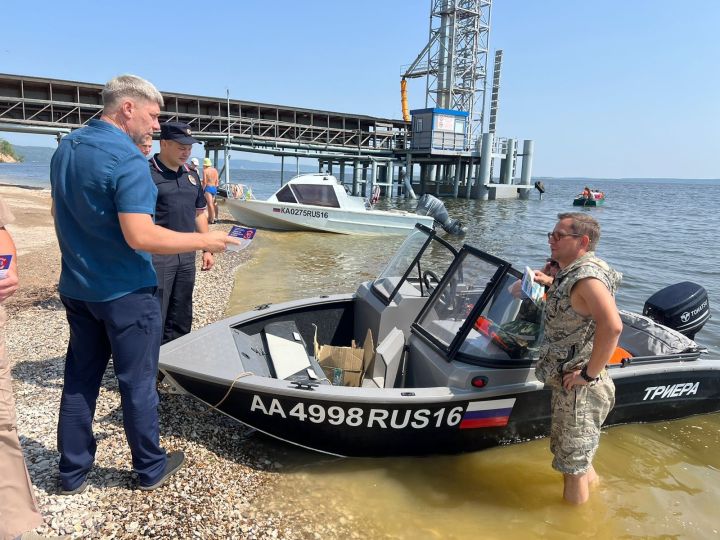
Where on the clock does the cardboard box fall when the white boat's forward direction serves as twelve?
The cardboard box is roughly at 9 o'clock from the white boat.

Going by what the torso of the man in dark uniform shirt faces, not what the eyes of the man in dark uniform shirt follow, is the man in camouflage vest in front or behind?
in front

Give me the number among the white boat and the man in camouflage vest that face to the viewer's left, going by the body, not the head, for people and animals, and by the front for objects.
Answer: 2

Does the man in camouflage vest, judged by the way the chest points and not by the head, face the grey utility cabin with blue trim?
no

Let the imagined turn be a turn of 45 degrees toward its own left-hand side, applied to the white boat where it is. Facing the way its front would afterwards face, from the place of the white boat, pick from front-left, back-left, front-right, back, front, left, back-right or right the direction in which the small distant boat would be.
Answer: back

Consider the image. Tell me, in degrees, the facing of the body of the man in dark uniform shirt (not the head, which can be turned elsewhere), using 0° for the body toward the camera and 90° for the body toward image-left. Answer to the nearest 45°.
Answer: approximately 315°

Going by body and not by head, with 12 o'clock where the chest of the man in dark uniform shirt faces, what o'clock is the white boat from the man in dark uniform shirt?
The white boat is roughly at 8 o'clock from the man in dark uniform shirt.

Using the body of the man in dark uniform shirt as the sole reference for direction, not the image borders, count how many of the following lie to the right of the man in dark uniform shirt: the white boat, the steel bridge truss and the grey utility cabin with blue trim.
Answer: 0

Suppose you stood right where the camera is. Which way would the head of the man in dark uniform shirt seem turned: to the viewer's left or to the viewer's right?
to the viewer's right

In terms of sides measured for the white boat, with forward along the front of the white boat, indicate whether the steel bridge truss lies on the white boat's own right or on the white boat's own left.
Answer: on the white boat's own right

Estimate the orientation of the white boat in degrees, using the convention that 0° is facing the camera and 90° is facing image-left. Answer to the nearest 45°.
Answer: approximately 90°

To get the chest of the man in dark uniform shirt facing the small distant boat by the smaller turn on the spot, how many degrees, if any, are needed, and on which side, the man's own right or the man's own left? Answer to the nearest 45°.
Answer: approximately 90° to the man's own left

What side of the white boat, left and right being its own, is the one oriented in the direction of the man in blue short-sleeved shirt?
left

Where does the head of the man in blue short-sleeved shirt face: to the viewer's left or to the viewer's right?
to the viewer's right

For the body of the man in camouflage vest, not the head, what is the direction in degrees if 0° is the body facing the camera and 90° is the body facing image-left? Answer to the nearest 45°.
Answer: approximately 90°

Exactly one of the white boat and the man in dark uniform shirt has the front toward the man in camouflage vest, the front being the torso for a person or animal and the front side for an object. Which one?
the man in dark uniform shirt
